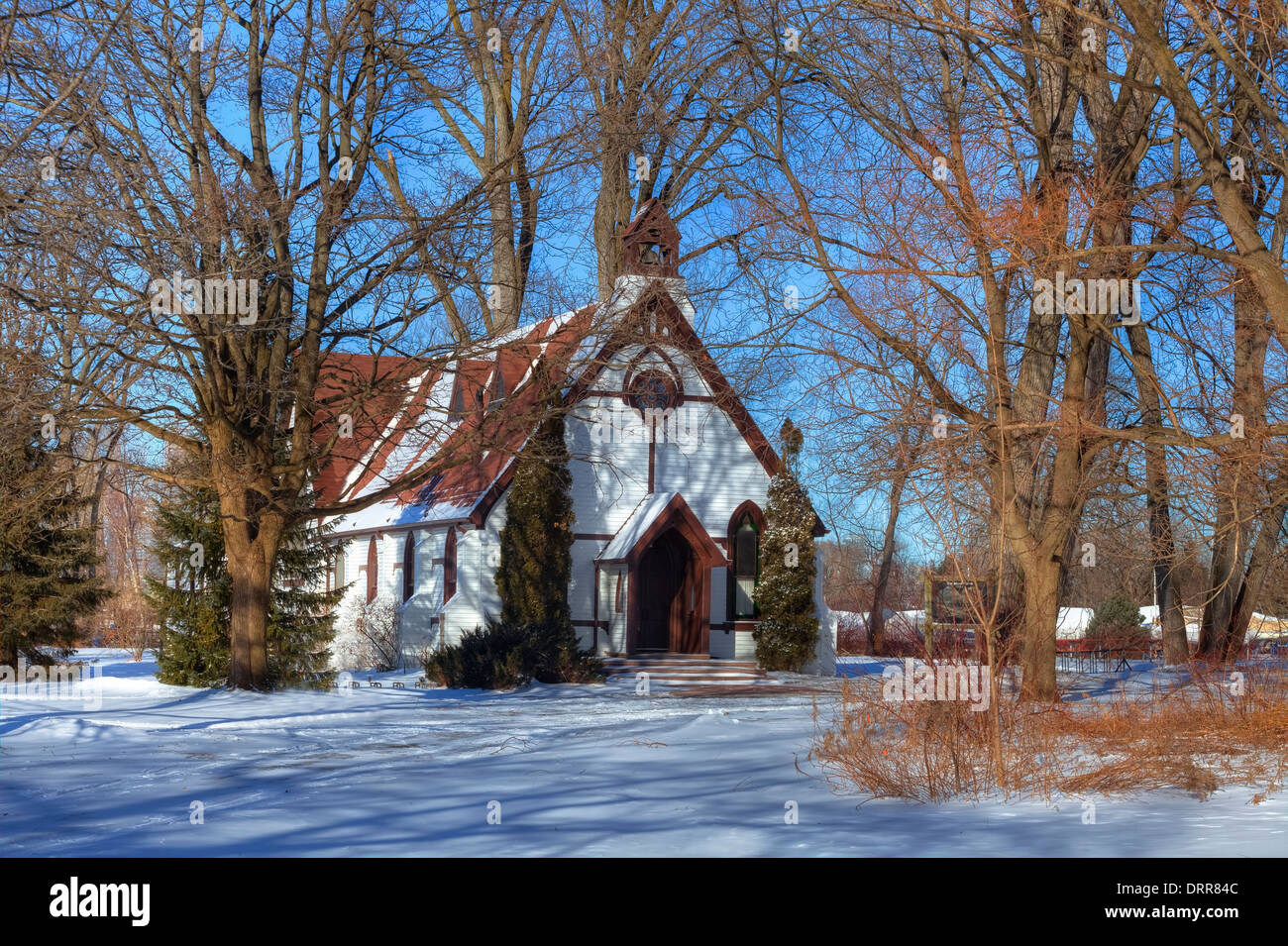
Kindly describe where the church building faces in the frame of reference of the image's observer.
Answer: facing the viewer and to the right of the viewer

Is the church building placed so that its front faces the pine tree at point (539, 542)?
no

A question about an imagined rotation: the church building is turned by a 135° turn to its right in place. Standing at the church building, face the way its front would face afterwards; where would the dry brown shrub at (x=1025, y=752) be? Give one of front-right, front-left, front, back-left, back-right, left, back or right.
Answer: left

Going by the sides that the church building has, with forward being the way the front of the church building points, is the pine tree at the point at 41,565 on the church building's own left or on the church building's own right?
on the church building's own right

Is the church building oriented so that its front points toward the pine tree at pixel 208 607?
no

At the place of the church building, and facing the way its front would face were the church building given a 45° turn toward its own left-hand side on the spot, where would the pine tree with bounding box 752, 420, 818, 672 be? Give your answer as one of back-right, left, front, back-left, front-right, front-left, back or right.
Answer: front
